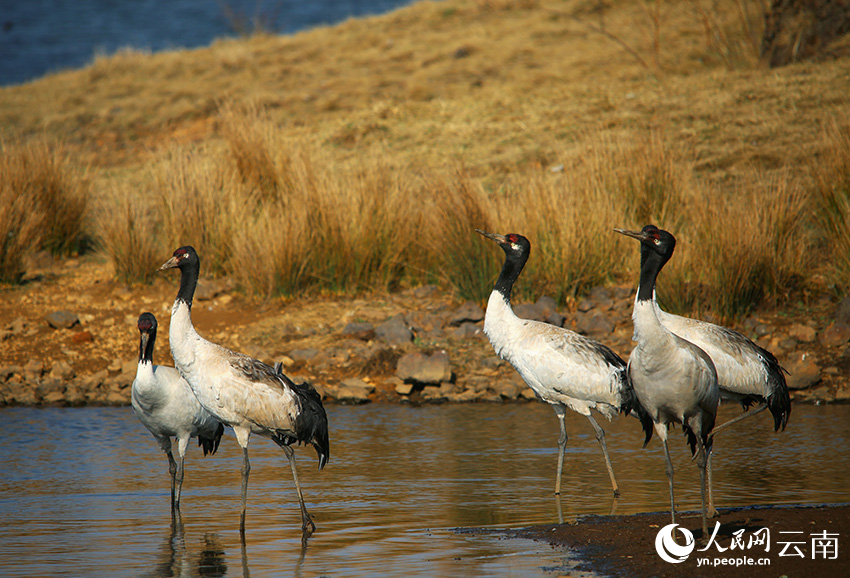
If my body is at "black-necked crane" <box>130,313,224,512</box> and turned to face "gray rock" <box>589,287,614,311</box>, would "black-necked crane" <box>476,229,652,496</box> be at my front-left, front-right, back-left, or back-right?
front-right

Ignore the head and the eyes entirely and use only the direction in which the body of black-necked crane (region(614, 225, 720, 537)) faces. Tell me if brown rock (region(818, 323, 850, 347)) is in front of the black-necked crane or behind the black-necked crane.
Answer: behind

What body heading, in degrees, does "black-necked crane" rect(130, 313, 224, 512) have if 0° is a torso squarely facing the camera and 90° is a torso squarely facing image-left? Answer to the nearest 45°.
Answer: approximately 45°

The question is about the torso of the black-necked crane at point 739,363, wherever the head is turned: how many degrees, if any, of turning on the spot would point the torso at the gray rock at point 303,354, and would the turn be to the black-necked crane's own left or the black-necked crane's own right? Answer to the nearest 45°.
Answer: approximately 45° to the black-necked crane's own right

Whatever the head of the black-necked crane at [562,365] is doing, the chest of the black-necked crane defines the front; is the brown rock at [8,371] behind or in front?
in front

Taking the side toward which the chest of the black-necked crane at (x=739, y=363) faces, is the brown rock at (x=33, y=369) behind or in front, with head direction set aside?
in front

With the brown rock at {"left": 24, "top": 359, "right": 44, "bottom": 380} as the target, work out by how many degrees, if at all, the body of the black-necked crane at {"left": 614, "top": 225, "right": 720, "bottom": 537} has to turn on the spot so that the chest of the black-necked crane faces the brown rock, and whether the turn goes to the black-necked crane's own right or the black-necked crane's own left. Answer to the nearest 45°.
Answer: approximately 90° to the black-necked crane's own right

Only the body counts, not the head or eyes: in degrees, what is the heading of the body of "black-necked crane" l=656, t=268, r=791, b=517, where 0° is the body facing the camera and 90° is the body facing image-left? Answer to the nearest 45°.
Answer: approximately 90°

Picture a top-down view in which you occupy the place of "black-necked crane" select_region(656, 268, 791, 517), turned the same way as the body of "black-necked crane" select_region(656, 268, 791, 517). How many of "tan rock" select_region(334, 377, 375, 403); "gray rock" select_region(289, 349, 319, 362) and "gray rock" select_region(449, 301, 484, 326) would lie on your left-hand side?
0

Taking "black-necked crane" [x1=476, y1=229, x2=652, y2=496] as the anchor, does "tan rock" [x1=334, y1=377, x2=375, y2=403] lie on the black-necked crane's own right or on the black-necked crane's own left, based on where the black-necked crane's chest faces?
on the black-necked crane's own right

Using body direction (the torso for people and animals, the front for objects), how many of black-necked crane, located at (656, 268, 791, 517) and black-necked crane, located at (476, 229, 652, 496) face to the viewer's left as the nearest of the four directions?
2

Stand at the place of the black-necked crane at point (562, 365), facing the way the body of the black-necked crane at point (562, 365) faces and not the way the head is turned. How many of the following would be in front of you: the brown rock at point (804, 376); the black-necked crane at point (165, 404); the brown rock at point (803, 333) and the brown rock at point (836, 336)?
1

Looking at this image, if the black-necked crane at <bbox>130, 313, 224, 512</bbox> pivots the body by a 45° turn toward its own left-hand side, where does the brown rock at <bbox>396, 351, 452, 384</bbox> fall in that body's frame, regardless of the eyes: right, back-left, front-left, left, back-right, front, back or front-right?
back-left

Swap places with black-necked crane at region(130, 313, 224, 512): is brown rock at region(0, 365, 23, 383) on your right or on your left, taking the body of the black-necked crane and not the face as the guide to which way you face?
on your right

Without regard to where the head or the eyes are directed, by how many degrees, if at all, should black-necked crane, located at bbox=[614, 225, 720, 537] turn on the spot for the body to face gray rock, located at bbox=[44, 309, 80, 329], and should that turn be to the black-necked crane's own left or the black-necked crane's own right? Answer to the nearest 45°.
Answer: approximately 90° to the black-necked crane's own right

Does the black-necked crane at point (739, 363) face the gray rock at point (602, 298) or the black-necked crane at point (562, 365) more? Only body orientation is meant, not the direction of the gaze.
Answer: the black-necked crane

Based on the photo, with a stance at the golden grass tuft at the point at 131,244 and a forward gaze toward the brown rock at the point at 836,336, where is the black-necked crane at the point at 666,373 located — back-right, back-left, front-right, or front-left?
front-right

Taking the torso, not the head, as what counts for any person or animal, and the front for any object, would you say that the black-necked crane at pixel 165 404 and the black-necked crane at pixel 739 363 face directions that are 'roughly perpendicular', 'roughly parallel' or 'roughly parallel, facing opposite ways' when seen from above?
roughly perpendicular

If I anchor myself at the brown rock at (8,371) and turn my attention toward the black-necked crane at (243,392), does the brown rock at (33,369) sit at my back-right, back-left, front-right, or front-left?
front-left
